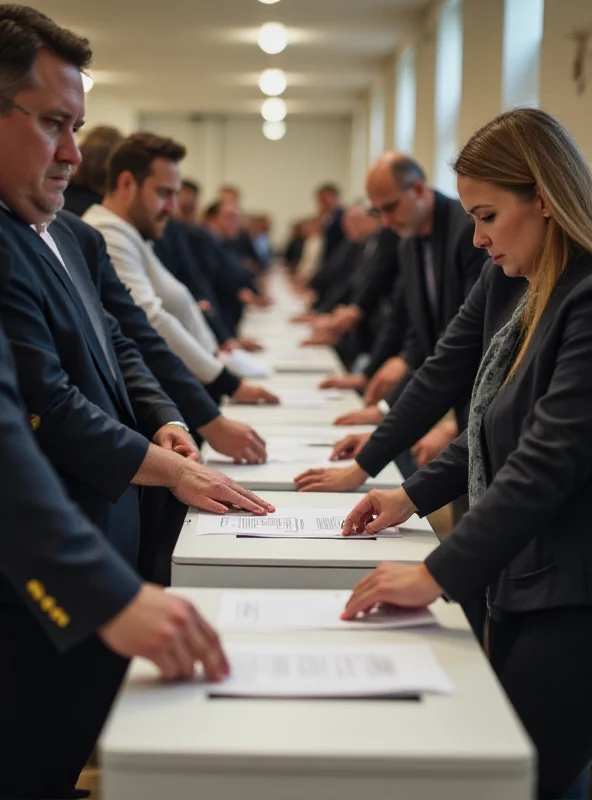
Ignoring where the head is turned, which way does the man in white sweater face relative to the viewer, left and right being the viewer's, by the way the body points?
facing to the right of the viewer

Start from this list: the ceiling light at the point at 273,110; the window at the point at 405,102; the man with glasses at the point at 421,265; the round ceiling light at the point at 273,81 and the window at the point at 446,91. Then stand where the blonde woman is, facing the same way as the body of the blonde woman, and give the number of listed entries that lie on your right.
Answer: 5

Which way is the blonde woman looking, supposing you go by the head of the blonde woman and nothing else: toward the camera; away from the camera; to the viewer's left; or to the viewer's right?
to the viewer's left

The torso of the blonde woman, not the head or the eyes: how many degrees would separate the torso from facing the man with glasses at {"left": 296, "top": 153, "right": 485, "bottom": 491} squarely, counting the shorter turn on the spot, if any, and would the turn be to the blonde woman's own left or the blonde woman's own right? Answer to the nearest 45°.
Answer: approximately 90° to the blonde woman's own right

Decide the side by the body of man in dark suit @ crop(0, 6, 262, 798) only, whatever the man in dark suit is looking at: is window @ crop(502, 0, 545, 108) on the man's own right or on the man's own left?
on the man's own left

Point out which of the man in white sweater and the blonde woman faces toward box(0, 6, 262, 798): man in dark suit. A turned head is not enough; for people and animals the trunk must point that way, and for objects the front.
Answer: the blonde woman

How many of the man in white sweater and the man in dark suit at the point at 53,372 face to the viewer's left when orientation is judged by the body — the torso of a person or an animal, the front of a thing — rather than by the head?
0

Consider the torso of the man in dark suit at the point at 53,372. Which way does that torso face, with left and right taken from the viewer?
facing to the right of the viewer

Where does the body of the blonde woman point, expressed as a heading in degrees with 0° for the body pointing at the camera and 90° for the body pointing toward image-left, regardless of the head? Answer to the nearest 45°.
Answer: approximately 90°

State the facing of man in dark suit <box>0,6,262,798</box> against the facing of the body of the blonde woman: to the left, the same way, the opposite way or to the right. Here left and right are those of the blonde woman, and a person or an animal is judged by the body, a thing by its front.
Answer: the opposite way

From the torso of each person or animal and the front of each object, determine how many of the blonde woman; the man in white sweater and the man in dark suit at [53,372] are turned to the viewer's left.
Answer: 1

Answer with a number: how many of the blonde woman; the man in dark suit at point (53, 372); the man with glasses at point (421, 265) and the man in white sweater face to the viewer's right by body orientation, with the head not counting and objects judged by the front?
2

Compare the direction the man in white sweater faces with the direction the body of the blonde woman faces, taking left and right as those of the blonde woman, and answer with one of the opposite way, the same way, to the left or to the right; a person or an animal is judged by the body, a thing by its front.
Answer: the opposite way
